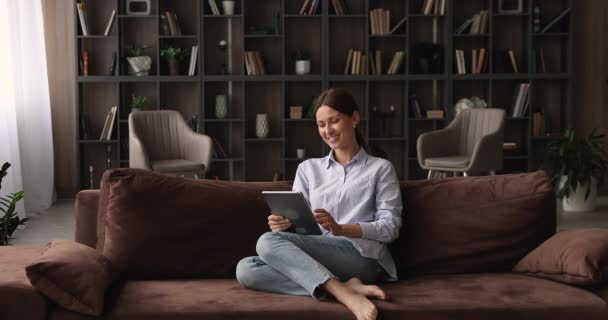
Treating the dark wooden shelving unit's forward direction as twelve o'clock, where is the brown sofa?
The brown sofa is roughly at 12 o'clock from the dark wooden shelving unit.

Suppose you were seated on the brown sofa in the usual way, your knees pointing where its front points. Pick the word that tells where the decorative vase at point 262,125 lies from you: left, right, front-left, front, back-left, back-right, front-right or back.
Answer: back

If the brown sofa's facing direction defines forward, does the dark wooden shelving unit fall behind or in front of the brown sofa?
behind

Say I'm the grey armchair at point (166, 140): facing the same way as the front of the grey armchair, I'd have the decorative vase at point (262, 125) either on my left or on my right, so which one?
on my left

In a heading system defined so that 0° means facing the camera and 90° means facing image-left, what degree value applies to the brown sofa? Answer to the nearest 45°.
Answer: approximately 0°

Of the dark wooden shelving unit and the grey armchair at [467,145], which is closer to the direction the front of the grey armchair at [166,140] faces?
the grey armchair

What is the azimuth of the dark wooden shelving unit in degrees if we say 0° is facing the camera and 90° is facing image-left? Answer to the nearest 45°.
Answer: approximately 0°

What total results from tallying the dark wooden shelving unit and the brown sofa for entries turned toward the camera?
2

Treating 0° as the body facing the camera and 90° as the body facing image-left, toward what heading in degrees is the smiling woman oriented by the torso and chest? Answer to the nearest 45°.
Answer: approximately 45°

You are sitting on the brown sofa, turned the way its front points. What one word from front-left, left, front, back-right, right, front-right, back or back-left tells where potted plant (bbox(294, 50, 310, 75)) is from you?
back

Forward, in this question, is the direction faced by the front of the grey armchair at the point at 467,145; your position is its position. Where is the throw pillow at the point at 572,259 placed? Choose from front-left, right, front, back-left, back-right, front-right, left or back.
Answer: front-left

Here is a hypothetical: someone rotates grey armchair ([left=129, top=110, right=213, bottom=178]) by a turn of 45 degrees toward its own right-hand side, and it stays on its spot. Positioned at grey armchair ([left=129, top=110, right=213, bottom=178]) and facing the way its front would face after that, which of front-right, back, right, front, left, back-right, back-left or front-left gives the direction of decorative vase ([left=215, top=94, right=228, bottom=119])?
back-left
